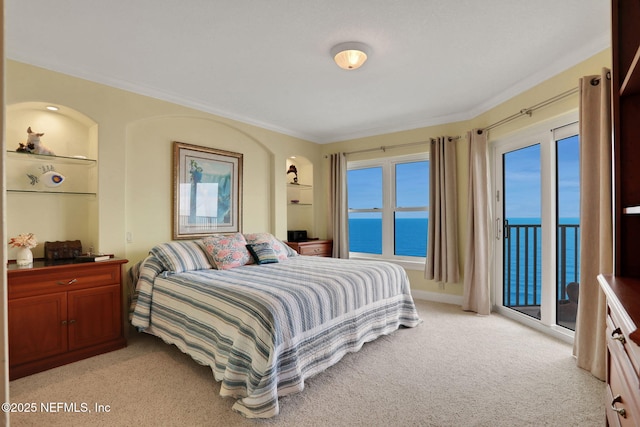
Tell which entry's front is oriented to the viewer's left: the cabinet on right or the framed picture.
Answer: the cabinet on right

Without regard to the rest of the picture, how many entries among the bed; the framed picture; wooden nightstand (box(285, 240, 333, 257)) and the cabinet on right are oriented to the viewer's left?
1

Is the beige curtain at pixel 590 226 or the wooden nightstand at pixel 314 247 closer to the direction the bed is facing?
the beige curtain

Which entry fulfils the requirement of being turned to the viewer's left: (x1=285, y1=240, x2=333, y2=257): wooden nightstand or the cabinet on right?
the cabinet on right

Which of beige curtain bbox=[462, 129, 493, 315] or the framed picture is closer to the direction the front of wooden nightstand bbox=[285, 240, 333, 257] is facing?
the beige curtain

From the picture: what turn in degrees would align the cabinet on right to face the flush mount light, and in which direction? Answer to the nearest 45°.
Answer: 0° — it already faces it

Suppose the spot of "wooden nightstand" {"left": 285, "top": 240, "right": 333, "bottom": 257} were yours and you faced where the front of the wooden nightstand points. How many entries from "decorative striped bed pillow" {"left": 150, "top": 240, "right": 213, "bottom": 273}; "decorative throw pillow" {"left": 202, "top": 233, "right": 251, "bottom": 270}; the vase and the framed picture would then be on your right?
4

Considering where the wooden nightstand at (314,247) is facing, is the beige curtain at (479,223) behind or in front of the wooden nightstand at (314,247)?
in front

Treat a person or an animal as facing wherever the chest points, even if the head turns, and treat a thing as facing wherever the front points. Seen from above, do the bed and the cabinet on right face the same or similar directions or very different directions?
very different directions

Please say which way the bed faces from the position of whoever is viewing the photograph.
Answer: facing the viewer and to the right of the viewer

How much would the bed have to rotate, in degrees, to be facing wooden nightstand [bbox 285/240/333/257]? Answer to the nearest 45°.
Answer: approximately 135° to its left

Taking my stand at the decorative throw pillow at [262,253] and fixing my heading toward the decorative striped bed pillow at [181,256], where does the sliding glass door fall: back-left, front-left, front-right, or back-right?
back-left

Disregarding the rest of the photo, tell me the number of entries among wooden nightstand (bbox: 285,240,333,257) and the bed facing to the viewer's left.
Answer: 0

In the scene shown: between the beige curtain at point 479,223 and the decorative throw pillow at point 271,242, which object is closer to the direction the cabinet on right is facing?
the decorative throw pillow
